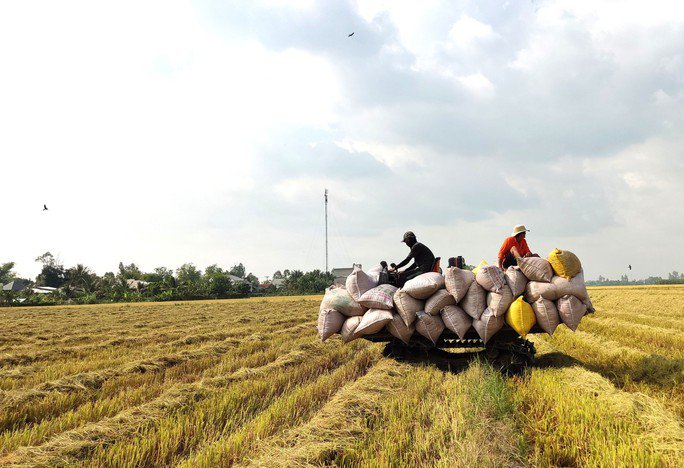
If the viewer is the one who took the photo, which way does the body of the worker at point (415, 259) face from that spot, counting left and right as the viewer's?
facing to the left of the viewer

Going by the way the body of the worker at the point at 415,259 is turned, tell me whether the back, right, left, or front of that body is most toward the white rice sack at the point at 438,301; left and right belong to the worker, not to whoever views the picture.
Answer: left

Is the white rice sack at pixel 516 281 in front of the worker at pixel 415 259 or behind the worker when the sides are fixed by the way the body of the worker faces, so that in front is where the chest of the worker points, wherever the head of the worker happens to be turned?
behind

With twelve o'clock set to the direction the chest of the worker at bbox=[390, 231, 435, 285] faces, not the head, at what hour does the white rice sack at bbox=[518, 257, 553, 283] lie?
The white rice sack is roughly at 7 o'clock from the worker.

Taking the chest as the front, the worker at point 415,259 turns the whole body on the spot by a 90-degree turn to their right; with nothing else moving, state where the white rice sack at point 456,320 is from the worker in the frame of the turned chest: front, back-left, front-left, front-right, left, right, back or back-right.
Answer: back-right

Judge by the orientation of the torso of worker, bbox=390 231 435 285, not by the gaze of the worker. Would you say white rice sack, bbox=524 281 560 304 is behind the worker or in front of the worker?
behind
